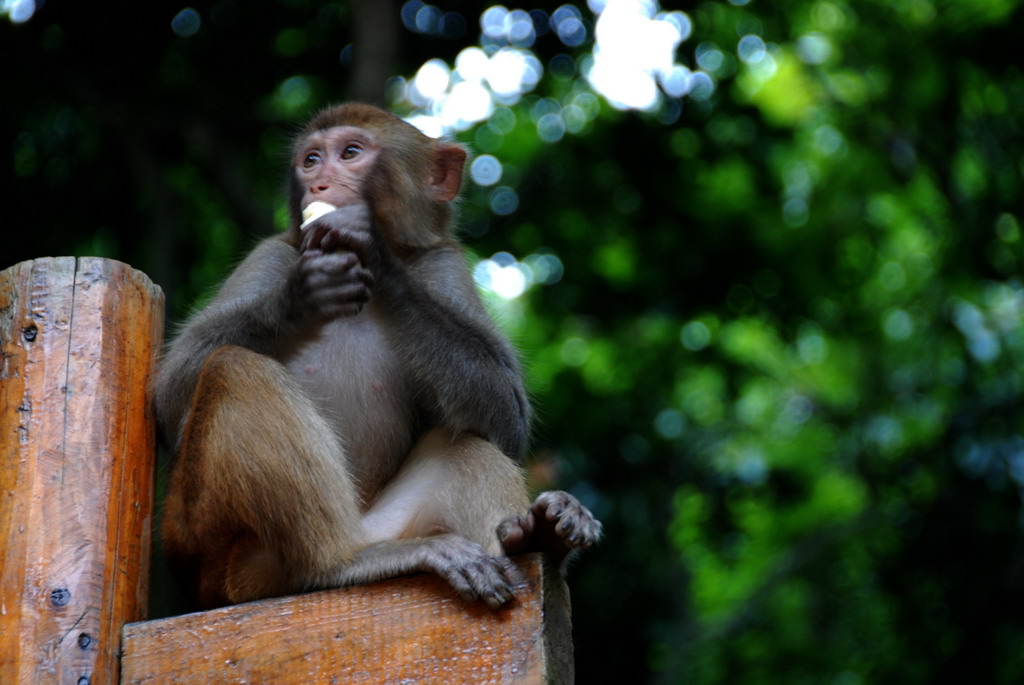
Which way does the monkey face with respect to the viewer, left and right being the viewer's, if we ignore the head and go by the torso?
facing the viewer

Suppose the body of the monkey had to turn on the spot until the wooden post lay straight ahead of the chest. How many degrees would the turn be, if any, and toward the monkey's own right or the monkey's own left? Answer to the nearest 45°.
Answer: approximately 45° to the monkey's own right
